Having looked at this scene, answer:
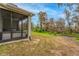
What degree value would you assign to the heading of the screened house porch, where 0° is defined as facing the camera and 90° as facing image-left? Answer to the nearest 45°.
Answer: approximately 315°

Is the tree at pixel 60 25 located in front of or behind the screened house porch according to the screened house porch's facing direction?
in front
